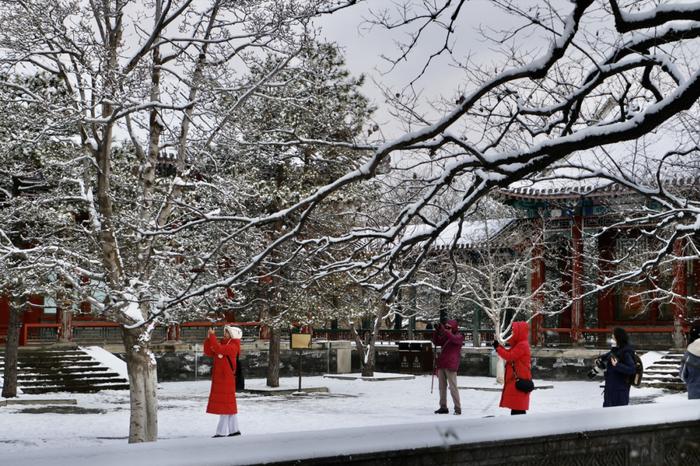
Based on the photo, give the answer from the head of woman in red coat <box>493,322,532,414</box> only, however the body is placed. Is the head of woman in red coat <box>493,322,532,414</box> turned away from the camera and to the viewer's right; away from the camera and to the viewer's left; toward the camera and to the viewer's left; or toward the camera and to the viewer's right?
away from the camera and to the viewer's left

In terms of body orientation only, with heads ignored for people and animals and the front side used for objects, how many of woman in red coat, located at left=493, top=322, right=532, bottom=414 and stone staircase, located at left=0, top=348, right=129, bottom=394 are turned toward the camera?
1

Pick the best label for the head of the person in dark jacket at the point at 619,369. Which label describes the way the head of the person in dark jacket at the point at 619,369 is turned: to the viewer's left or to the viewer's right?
to the viewer's left

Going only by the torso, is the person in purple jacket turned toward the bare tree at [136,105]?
yes

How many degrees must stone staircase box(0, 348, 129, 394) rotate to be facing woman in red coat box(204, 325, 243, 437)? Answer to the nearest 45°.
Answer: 0° — it already faces them

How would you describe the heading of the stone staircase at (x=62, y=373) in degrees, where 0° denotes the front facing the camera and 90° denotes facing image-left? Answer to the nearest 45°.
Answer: approximately 0°

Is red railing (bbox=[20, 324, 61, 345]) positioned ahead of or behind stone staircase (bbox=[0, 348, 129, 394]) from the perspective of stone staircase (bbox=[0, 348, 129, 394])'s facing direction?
behind

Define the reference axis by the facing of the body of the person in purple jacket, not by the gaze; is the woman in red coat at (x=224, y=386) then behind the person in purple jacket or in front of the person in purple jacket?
in front

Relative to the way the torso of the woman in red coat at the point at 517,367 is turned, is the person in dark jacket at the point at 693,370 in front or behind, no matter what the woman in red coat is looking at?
behind

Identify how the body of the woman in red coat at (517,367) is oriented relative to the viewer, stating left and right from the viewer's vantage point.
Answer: facing to the left of the viewer

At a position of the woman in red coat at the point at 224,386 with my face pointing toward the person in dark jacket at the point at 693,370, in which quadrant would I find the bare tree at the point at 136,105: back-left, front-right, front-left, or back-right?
back-right

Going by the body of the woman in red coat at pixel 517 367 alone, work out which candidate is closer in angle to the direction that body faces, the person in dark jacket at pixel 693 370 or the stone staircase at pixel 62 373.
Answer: the stone staircase

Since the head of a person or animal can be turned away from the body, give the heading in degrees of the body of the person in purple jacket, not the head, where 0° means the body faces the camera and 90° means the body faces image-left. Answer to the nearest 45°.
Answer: approximately 45°
